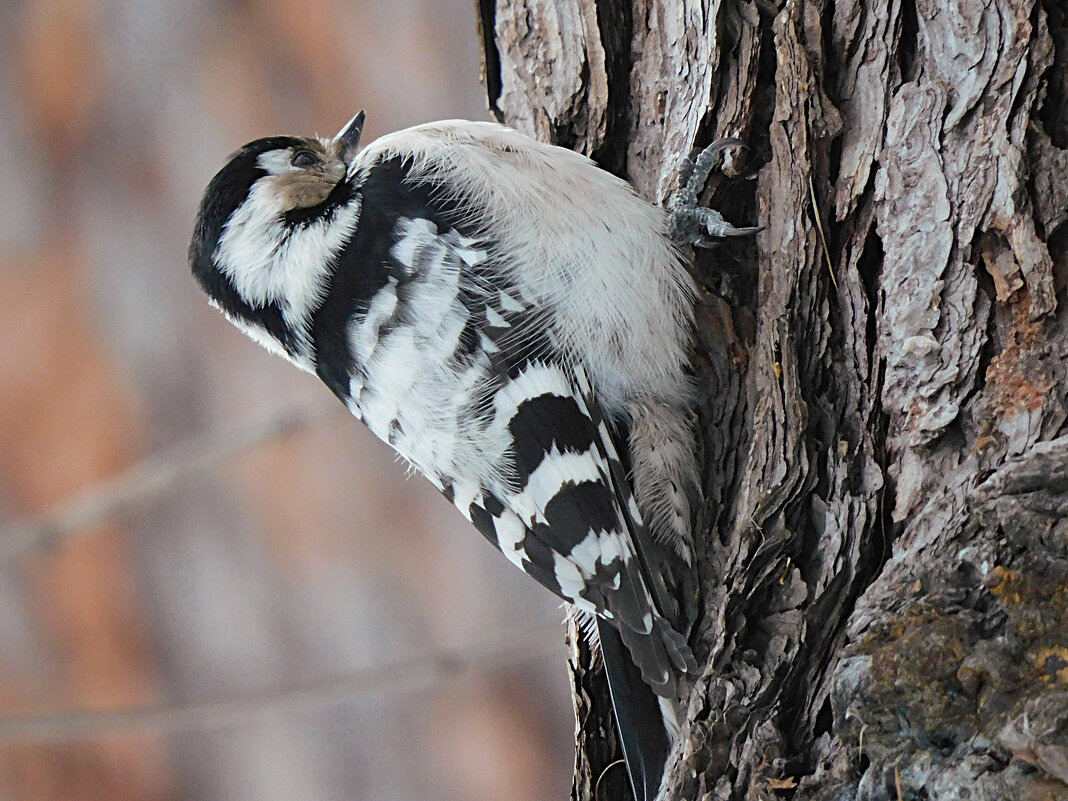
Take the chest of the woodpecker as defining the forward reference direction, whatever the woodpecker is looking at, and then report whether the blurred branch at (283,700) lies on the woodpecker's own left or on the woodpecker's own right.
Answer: on the woodpecker's own left

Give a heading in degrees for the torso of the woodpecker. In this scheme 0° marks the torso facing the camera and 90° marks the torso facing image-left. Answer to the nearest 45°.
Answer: approximately 270°

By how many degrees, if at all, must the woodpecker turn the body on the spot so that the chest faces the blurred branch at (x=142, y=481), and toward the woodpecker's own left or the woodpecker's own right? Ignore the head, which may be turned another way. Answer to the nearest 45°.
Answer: approximately 135° to the woodpecker's own left
